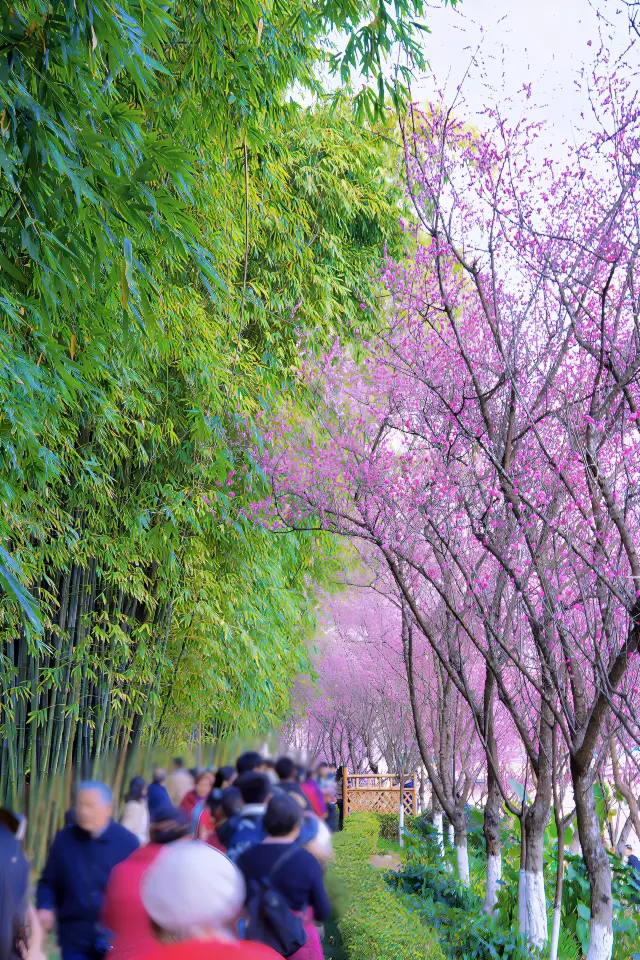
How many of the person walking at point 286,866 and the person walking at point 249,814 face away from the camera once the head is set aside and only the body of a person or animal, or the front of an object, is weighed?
2

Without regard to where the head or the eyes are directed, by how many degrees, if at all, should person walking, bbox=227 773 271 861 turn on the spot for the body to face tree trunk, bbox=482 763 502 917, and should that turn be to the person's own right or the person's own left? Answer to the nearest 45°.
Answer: approximately 45° to the person's own right

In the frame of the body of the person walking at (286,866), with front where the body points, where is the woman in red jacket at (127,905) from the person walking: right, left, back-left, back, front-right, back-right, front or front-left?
back-left

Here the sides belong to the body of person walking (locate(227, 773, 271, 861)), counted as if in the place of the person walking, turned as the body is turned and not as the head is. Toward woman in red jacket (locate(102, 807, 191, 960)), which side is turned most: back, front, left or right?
back

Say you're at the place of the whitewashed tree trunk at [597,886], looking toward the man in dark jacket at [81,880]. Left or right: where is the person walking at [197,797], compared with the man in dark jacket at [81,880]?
right

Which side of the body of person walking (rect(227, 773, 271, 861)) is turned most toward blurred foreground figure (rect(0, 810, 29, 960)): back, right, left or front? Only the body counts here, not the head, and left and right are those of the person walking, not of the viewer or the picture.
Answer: back

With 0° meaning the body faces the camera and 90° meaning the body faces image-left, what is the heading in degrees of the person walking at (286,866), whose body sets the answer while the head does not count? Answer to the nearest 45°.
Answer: approximately 180°

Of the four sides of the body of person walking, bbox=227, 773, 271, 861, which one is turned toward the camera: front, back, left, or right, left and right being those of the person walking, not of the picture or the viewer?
back

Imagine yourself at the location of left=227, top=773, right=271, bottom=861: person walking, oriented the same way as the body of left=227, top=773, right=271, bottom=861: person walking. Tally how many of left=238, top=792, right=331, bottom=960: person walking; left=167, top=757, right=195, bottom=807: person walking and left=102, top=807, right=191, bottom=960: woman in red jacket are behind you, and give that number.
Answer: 2
